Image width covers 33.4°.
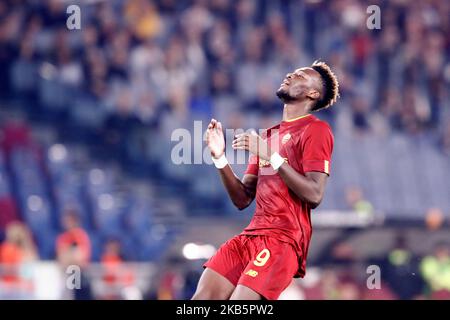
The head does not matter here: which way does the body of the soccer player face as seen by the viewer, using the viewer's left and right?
facing the viewer and to the left of the viewer

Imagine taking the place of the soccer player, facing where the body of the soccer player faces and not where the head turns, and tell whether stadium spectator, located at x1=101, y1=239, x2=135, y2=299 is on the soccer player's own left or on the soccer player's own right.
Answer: on the soccer player's own right

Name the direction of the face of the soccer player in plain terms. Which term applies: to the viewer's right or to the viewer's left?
to the viewer's left
